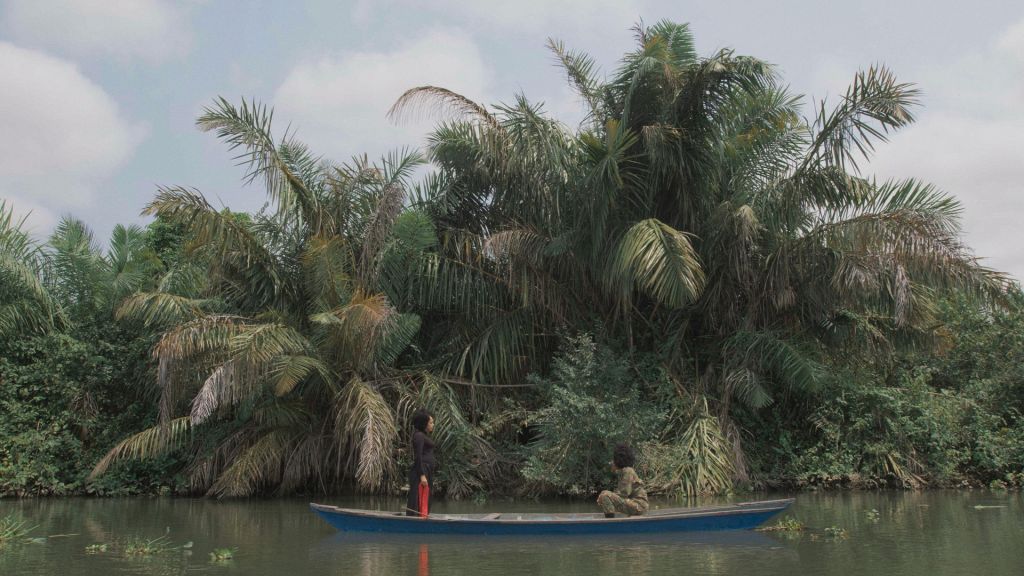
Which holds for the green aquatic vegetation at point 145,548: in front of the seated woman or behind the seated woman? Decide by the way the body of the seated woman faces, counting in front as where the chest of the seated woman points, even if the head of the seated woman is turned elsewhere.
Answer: in front

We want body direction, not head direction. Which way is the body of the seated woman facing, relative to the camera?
to the viewer's left

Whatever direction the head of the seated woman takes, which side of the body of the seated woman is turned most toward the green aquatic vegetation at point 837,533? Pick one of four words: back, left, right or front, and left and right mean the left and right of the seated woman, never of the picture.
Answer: back

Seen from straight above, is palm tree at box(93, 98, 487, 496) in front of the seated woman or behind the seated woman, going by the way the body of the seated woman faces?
in front

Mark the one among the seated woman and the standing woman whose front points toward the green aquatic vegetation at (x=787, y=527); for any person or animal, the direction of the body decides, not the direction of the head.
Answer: the standing woman

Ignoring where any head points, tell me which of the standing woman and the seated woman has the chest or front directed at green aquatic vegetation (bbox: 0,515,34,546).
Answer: the seated woman

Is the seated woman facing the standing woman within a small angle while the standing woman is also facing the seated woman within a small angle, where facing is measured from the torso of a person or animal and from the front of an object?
yes

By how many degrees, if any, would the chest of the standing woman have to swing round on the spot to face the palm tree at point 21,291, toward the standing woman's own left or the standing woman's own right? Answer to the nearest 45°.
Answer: approximately 135° to the standing woman's own left

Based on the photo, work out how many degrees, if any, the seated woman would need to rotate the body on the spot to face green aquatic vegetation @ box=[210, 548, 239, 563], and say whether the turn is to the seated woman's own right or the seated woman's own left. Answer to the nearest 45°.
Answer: approximately 45° to the seated woman's own left

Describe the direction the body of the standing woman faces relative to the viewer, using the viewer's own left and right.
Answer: facing to the right of the viewer

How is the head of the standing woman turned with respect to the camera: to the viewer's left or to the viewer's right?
to the viewer's right

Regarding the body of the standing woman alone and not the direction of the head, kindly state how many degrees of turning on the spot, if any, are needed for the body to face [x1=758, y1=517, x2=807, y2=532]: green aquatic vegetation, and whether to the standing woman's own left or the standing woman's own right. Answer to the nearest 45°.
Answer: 0° — they already face it

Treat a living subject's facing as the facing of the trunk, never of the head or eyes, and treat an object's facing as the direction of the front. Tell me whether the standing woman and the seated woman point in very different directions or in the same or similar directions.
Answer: very different directions

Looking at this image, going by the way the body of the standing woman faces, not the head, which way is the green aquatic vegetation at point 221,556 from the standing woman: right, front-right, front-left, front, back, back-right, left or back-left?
back-right
